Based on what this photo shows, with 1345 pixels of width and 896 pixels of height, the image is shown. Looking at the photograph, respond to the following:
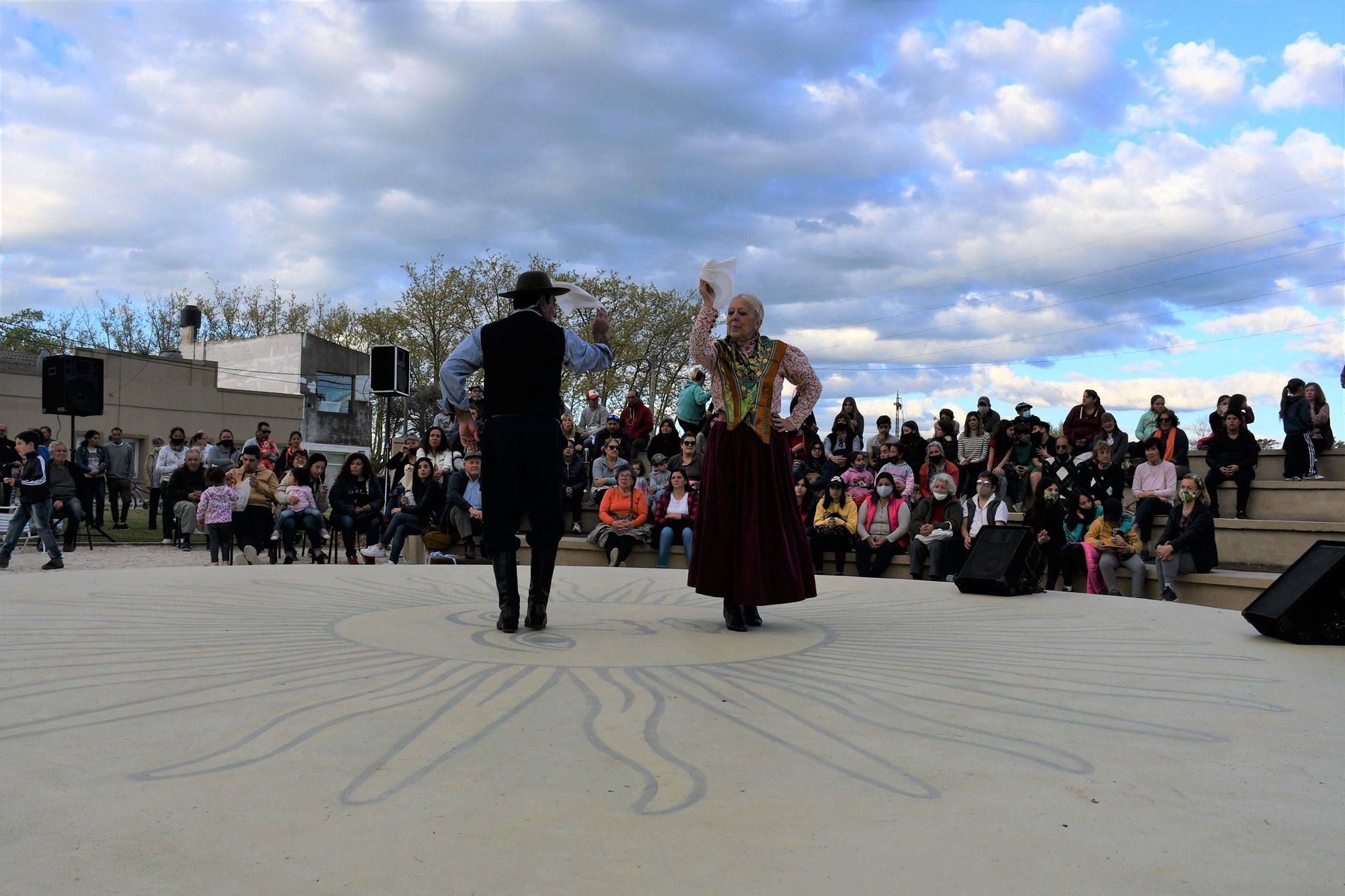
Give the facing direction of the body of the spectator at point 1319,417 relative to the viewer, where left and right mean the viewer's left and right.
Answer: facing the viewer and to the left of the viewer

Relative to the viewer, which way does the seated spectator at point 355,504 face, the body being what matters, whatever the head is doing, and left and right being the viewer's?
facing the viewer

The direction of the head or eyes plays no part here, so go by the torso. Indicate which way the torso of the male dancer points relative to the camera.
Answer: away from the camera

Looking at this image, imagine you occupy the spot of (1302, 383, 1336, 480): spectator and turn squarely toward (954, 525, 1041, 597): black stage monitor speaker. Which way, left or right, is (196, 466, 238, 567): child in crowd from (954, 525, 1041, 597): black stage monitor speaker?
right

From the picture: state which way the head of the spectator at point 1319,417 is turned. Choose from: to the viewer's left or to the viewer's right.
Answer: to the viewer's left

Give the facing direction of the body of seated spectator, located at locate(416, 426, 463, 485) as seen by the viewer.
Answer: toward the camera

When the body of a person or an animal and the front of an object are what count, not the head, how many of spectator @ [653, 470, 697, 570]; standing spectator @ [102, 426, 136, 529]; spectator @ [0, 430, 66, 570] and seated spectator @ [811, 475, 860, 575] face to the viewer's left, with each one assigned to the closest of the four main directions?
1

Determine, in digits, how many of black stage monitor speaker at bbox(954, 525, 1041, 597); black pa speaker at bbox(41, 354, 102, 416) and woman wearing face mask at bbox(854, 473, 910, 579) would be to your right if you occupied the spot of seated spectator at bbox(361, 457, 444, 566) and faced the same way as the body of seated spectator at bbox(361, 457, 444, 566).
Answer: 1

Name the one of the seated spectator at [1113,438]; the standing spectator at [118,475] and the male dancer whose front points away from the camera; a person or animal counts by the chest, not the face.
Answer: the male dancer

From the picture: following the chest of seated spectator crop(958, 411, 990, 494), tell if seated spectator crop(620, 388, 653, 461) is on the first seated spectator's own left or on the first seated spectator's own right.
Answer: on the first seated spectator's own right

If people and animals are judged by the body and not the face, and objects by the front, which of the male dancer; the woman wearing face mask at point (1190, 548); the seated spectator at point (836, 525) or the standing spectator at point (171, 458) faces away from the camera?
the male dancer
